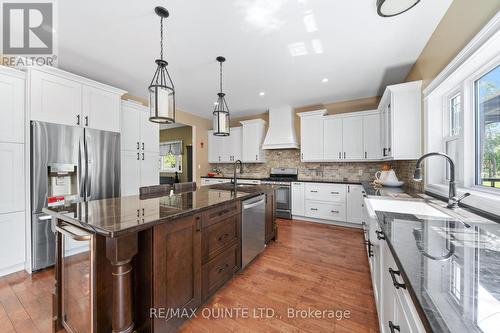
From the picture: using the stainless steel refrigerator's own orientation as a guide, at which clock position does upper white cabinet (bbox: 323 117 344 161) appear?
The upper white cabinet is roughly at 11 o'clock from the stainless steel refrigerator.

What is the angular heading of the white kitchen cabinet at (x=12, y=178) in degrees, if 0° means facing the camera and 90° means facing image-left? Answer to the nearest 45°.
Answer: approximately 315°

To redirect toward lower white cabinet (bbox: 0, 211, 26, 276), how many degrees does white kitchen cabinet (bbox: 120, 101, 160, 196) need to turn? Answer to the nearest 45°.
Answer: approximately 90° to its right

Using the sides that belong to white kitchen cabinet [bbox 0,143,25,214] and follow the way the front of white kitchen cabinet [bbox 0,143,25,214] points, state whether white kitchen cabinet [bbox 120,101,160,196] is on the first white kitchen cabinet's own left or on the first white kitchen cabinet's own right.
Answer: on the first white kitchen cabinet's own left

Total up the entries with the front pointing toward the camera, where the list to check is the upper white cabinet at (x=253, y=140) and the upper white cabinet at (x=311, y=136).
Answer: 2

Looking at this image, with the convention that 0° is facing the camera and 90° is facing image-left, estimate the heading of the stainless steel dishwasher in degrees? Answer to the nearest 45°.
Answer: approximately 315°

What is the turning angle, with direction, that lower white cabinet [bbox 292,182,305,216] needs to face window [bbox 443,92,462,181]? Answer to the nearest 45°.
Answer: approximately 45° to its left

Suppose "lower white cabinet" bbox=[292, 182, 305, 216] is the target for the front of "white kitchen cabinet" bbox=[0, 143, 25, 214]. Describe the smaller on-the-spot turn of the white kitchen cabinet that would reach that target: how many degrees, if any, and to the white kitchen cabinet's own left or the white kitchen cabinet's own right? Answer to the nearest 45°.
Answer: approximately 45° to the white kitchen cabinet's own left

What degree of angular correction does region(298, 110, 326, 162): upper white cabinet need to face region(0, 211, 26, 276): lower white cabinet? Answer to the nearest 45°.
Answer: approximately 45° to its right
